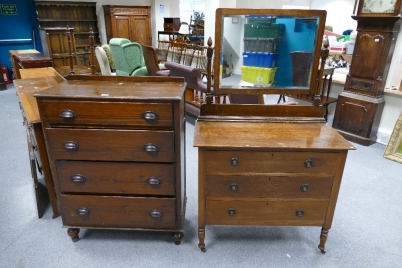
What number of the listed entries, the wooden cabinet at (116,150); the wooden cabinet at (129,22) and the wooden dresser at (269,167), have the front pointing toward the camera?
3

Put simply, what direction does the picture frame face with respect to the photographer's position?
facing the viewer and to the left of the viewer

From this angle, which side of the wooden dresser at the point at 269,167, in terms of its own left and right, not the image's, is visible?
front

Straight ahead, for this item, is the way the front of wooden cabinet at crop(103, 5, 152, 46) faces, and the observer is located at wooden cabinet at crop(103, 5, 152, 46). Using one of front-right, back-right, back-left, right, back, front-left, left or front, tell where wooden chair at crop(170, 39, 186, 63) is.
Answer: front-left

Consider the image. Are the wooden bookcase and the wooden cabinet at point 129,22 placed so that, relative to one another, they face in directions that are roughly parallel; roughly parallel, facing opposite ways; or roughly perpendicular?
roughly parallel

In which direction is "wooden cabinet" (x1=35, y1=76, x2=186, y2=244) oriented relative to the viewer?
toward the camera

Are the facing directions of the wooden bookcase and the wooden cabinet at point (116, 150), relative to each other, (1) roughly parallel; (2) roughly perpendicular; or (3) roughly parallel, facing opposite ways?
roughly parallel

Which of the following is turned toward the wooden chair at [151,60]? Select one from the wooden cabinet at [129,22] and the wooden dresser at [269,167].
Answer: the wooden cabinet

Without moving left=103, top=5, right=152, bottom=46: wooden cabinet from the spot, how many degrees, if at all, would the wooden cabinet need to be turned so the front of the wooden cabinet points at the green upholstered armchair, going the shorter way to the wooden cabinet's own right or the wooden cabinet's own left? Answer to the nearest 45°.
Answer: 0° — it already faces it

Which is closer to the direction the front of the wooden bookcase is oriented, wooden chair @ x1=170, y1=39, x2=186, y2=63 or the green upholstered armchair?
the green upholstered armchair

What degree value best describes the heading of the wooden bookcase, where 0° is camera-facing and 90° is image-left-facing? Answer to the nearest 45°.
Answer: approximately 0°

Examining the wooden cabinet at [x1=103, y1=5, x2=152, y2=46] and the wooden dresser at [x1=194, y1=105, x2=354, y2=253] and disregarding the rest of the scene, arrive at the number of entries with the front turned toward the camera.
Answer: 2

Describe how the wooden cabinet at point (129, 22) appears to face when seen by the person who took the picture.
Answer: facing the viewer

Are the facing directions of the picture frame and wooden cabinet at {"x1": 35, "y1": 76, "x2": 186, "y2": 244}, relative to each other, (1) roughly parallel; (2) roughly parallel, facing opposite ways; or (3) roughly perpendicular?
roughly perpendicular
